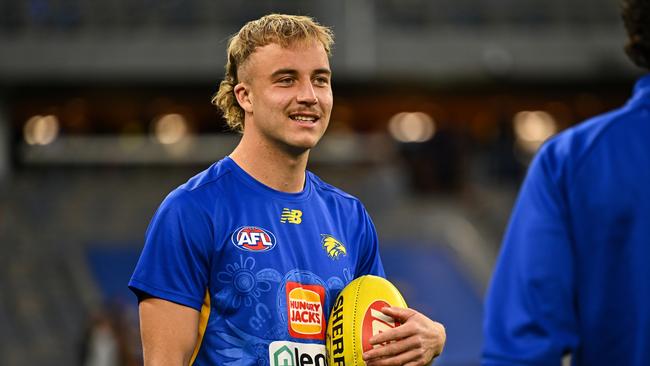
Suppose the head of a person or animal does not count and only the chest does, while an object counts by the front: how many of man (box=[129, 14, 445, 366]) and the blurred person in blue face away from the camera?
1

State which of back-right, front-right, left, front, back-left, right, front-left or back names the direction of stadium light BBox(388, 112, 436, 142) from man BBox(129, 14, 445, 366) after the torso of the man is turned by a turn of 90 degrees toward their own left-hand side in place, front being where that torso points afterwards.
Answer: front-left

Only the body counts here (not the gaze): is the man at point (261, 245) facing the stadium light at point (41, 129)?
no

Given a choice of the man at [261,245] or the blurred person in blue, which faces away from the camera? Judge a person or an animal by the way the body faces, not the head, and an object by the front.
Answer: the blurred person in blue

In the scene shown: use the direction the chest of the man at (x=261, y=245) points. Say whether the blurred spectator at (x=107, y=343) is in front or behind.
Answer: behind

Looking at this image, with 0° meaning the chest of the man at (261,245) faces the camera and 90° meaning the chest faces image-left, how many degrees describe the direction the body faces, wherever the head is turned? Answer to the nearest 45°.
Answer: approximately 315°

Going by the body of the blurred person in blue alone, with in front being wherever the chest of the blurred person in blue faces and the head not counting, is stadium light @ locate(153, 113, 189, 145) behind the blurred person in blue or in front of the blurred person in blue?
in front

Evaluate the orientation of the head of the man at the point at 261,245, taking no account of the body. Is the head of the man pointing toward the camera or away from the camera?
toward the camera

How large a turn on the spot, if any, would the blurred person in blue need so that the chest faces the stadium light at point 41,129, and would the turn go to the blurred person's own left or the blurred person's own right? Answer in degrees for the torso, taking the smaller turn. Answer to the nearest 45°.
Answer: approximately 45° to the blurred person's own left

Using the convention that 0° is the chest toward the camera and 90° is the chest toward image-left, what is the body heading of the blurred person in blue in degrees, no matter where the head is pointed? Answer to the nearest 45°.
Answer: approximately 180°

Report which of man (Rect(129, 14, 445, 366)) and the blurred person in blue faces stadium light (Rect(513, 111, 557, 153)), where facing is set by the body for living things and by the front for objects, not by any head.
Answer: the blurred person in blue
